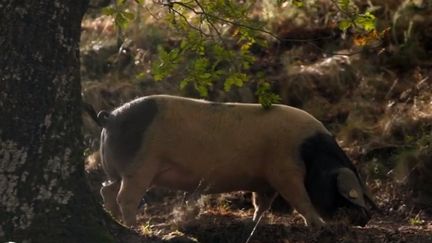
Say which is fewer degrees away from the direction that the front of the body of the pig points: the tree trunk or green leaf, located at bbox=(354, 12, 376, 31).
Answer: the green leaf

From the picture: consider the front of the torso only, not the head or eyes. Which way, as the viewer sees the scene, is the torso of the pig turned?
to the viewer's right

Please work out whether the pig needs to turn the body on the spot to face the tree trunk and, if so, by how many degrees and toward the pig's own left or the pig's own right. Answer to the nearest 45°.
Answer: approximately 135° to the pig's own right

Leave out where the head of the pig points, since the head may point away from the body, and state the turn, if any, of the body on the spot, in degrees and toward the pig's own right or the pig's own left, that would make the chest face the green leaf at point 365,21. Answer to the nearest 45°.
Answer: approximately 45° to the pig's own right
